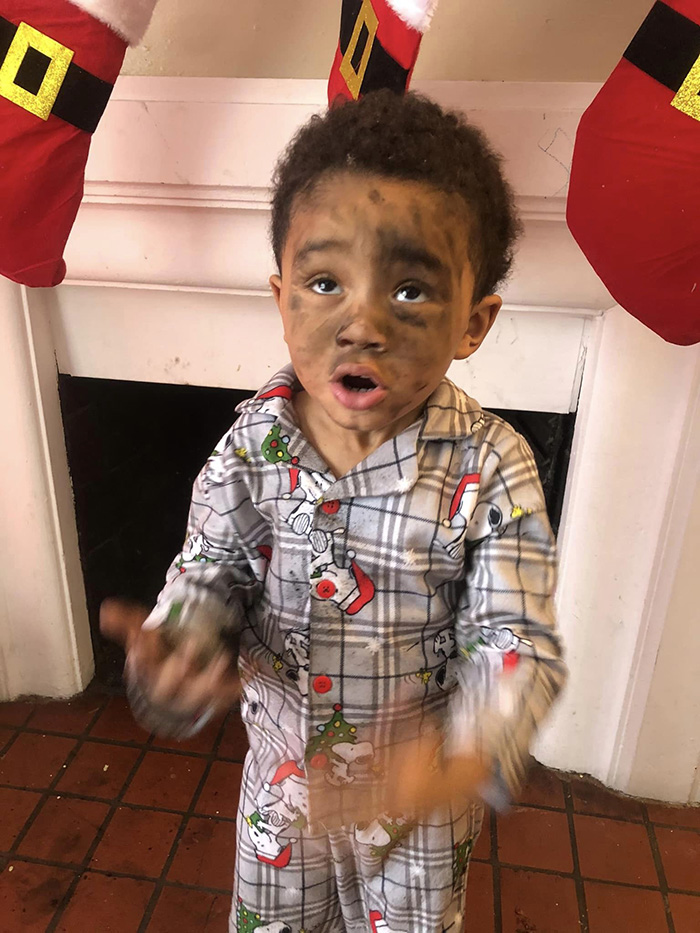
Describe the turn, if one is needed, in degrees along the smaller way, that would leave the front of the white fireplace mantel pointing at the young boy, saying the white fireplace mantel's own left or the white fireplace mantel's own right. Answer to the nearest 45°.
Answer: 0° — it already faces them

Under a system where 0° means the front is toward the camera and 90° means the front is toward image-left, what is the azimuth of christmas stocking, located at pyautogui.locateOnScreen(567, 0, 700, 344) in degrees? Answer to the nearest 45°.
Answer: approximately 0°

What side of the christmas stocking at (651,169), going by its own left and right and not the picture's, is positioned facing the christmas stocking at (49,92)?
right

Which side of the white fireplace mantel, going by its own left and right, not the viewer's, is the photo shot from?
front
